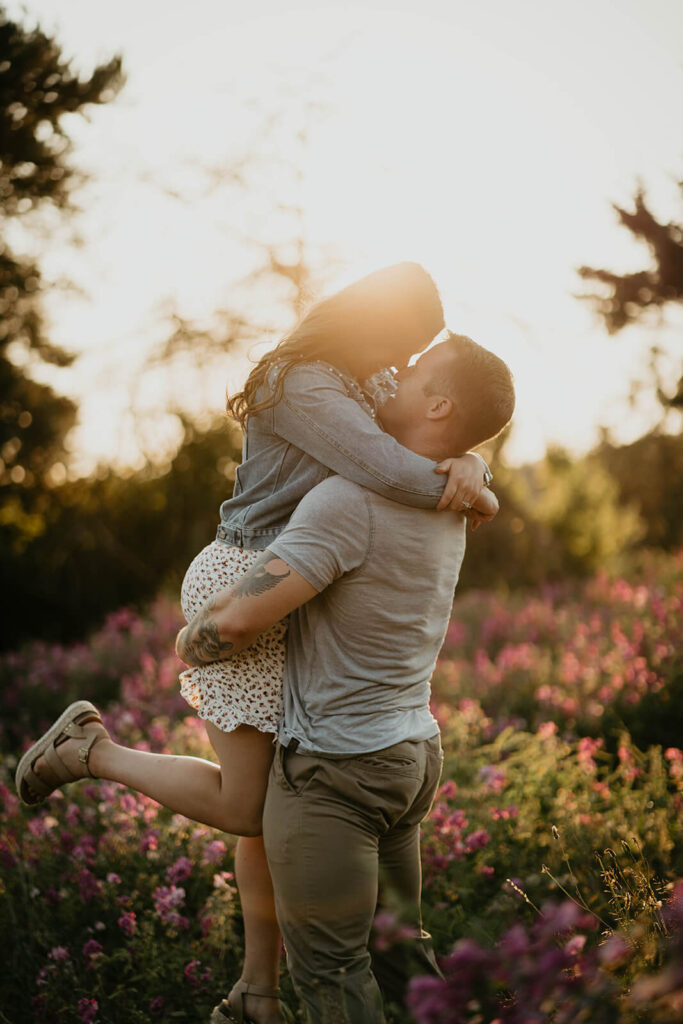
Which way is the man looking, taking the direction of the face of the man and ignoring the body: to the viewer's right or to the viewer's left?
to the viewer's left

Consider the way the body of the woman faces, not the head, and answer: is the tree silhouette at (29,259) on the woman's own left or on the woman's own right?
on the woman's own left

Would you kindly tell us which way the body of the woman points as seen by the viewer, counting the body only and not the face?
to the viewer's right

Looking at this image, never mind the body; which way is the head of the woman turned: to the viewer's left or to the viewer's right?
to the viewer's right

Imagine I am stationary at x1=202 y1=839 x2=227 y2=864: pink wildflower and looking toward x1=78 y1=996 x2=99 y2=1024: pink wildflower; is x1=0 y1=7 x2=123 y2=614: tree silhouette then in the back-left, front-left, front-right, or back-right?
back-right
